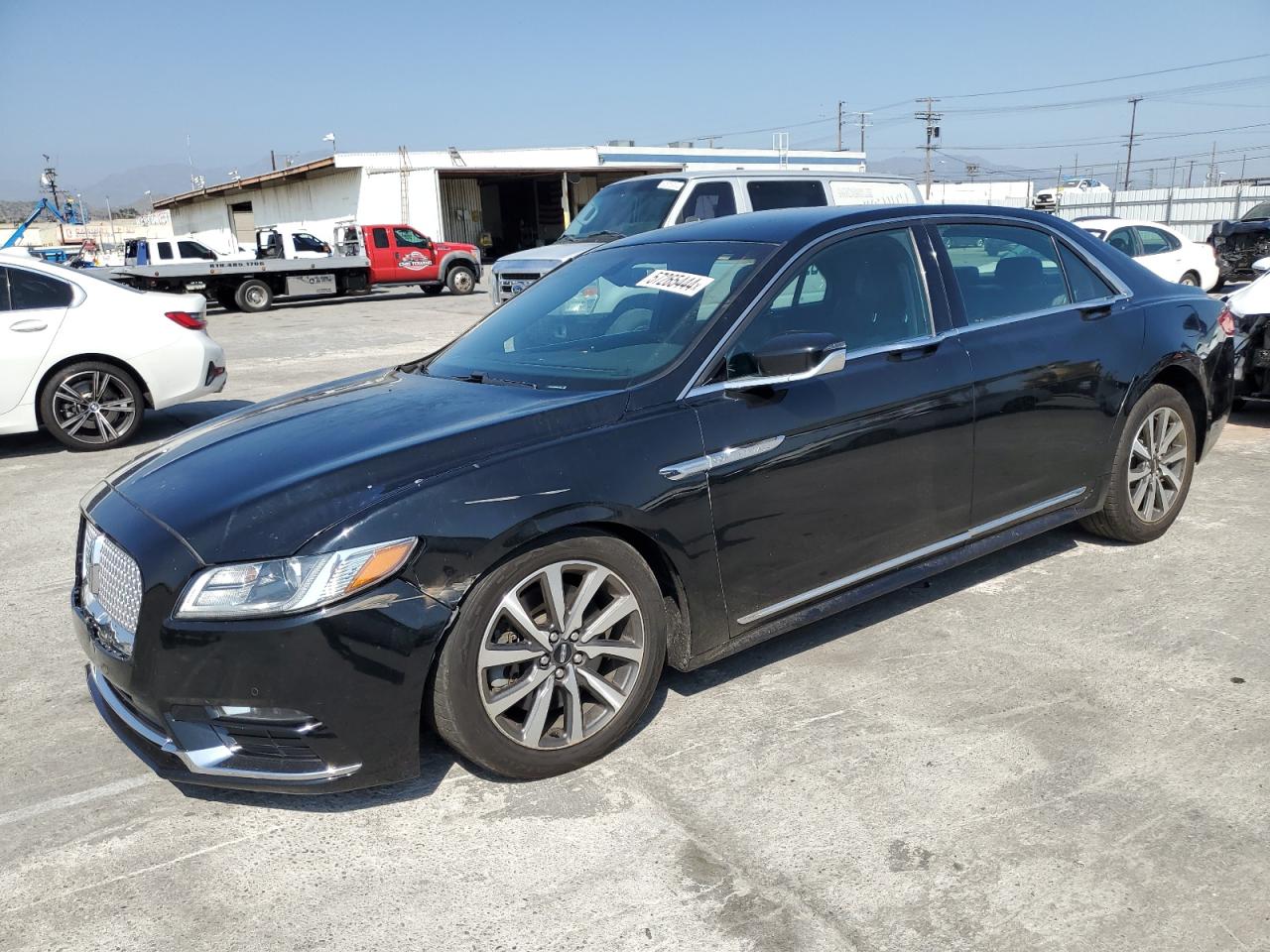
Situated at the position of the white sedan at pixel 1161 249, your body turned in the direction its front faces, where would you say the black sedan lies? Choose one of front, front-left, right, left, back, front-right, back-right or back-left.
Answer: left

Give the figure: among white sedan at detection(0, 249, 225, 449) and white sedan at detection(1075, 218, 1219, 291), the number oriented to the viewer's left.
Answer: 2

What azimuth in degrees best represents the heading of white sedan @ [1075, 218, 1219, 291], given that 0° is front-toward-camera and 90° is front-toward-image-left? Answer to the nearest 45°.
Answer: approximately 90°

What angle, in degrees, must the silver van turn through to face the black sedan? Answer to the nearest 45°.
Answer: approximately 45° to its left

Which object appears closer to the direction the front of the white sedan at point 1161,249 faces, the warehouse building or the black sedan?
the warehouse building

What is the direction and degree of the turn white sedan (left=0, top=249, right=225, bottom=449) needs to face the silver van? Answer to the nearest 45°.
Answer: approximately 180°

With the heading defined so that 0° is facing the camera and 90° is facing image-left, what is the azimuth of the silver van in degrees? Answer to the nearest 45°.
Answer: approximately 45°

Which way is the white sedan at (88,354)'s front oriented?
to the viewer's left

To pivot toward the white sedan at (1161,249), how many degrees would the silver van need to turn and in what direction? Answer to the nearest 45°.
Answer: approximately 180°

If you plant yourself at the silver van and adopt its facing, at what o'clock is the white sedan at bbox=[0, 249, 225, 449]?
The white sedan is roughly at 12 o'clock from the silver van.

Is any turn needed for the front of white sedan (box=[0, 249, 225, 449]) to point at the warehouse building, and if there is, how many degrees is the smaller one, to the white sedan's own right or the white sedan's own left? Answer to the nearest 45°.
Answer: approximately 90° to the white sedan's own right

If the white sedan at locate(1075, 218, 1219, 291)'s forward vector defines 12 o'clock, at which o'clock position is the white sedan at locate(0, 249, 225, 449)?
the white sedan at locate(0, 249, 225, 449) is roughly at 10 o'clock from the white sedan at locate(1075, 218, 1219, 291).

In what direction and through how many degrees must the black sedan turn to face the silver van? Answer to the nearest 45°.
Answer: approximately 135° to its right
